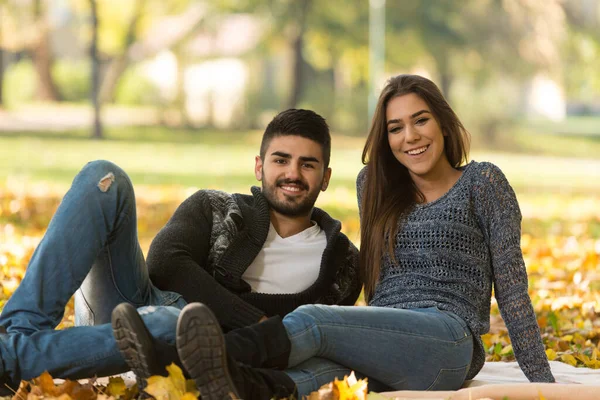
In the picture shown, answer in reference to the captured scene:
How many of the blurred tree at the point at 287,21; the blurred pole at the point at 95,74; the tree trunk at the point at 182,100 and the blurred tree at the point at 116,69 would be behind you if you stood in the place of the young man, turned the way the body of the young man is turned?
4

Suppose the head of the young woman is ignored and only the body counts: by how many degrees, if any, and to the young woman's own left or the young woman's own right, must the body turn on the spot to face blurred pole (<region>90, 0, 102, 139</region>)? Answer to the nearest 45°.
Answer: approximately 135° to the young woman's own right

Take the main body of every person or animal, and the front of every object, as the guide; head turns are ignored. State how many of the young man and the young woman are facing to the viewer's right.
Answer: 0

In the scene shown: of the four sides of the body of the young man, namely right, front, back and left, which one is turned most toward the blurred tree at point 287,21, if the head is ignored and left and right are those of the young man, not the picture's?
back

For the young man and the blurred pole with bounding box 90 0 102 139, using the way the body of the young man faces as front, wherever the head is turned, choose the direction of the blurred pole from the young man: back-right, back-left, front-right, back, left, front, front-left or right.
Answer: back

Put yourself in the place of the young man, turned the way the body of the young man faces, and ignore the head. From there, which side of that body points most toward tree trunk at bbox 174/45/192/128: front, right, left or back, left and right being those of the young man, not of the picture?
back

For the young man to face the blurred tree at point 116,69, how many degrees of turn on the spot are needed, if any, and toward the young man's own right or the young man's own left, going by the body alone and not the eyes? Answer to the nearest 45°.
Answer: approximately 180°

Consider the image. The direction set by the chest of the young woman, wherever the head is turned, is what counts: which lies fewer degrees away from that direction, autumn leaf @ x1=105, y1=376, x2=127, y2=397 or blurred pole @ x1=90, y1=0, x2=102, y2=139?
the autumn leaf

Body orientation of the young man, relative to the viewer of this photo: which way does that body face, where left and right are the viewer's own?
facing the viewer

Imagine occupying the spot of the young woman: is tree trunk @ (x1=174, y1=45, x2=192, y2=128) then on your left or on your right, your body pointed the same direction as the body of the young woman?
on your right

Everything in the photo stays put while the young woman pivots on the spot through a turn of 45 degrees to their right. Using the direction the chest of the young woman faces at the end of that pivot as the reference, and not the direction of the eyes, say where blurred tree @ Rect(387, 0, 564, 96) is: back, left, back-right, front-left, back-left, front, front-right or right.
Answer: right

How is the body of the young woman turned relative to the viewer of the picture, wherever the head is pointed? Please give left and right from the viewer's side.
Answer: facing the viewer and to the left of the viewer

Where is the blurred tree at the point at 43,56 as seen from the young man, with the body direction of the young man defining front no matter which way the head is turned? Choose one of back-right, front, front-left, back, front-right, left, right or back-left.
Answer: back

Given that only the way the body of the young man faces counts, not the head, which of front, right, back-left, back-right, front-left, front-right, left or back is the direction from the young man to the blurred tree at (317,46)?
back
